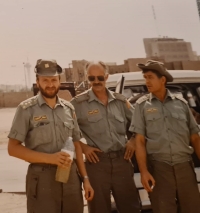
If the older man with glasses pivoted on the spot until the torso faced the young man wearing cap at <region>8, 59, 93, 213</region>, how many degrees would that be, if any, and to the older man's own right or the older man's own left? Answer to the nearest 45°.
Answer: approximately 45° to the older man's own right

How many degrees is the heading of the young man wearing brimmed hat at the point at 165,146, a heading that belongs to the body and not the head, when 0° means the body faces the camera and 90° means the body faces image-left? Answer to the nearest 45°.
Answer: approximately 0°

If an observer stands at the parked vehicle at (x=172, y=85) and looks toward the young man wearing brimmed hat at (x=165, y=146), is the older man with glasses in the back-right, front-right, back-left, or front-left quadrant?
front-right

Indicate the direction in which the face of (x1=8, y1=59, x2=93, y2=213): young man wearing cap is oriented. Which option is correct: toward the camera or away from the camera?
toward the camera

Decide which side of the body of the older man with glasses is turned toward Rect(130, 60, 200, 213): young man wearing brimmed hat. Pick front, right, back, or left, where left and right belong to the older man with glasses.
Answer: left

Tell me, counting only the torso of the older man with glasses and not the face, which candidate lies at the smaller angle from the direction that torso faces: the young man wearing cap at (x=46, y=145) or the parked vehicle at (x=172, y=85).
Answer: the young man wearing cap

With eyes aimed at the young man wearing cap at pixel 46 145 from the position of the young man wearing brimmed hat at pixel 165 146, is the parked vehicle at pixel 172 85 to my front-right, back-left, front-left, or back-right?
back-right

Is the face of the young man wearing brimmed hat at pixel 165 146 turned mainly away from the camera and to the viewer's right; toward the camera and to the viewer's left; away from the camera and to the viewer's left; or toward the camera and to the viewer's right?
toward the camera and to the viewer's left

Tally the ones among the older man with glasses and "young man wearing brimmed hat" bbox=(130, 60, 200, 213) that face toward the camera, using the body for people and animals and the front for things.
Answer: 2

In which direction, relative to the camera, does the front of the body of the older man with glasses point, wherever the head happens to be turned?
toward the camera

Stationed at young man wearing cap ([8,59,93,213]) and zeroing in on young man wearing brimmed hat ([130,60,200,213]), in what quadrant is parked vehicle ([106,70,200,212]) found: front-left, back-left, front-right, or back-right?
front-left

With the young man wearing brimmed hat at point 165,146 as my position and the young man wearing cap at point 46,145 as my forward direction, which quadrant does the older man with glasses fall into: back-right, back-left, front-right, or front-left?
front-right
